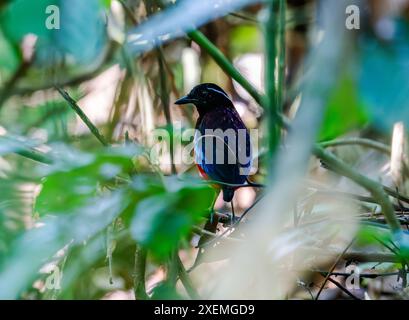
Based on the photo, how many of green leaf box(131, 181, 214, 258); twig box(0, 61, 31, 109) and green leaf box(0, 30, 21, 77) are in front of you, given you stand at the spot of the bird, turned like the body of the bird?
2

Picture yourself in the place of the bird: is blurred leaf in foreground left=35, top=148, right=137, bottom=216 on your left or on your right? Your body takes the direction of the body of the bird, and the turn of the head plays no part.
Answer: on your left

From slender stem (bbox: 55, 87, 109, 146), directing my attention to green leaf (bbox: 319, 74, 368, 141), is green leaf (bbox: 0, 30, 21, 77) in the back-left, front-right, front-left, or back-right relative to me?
back-left

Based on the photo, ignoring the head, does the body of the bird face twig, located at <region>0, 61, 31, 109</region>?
yes

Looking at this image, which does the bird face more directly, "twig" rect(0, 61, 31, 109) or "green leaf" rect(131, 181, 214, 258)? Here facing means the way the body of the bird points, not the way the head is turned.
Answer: the twig

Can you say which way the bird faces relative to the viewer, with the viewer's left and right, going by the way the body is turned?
facing away from the viewer and to the left of the viewer
